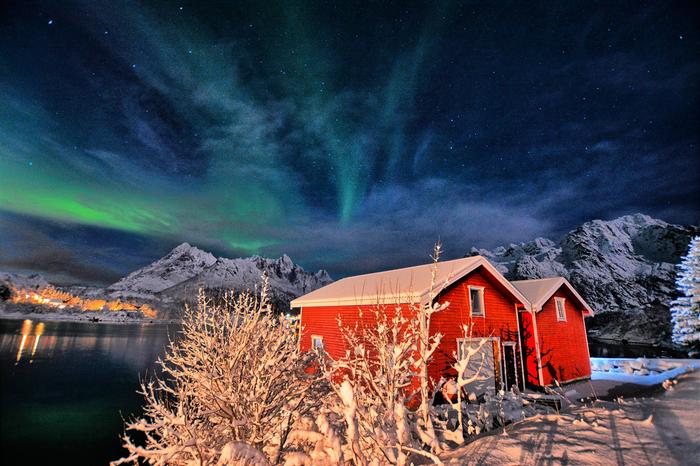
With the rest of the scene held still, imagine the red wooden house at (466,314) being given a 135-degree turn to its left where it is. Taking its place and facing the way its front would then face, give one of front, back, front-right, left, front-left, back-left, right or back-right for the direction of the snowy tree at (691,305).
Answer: front-right

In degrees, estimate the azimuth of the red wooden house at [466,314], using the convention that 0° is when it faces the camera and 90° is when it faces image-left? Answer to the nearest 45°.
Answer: approximately 315°
